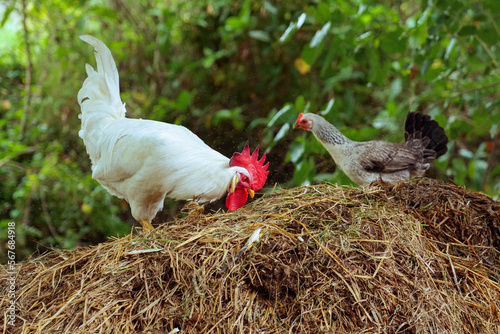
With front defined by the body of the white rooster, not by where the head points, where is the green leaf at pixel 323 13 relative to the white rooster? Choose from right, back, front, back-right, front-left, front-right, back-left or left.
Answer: front-left

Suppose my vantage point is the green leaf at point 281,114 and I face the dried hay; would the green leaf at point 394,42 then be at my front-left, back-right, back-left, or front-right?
back-left

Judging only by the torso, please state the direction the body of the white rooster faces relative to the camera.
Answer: to the viewer's right

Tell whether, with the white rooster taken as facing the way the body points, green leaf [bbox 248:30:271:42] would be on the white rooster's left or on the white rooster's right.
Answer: on the white rooster's left

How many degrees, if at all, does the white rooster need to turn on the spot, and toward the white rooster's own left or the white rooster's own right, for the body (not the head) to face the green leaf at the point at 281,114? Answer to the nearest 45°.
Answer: approximately 45° to the white rooster's own left
